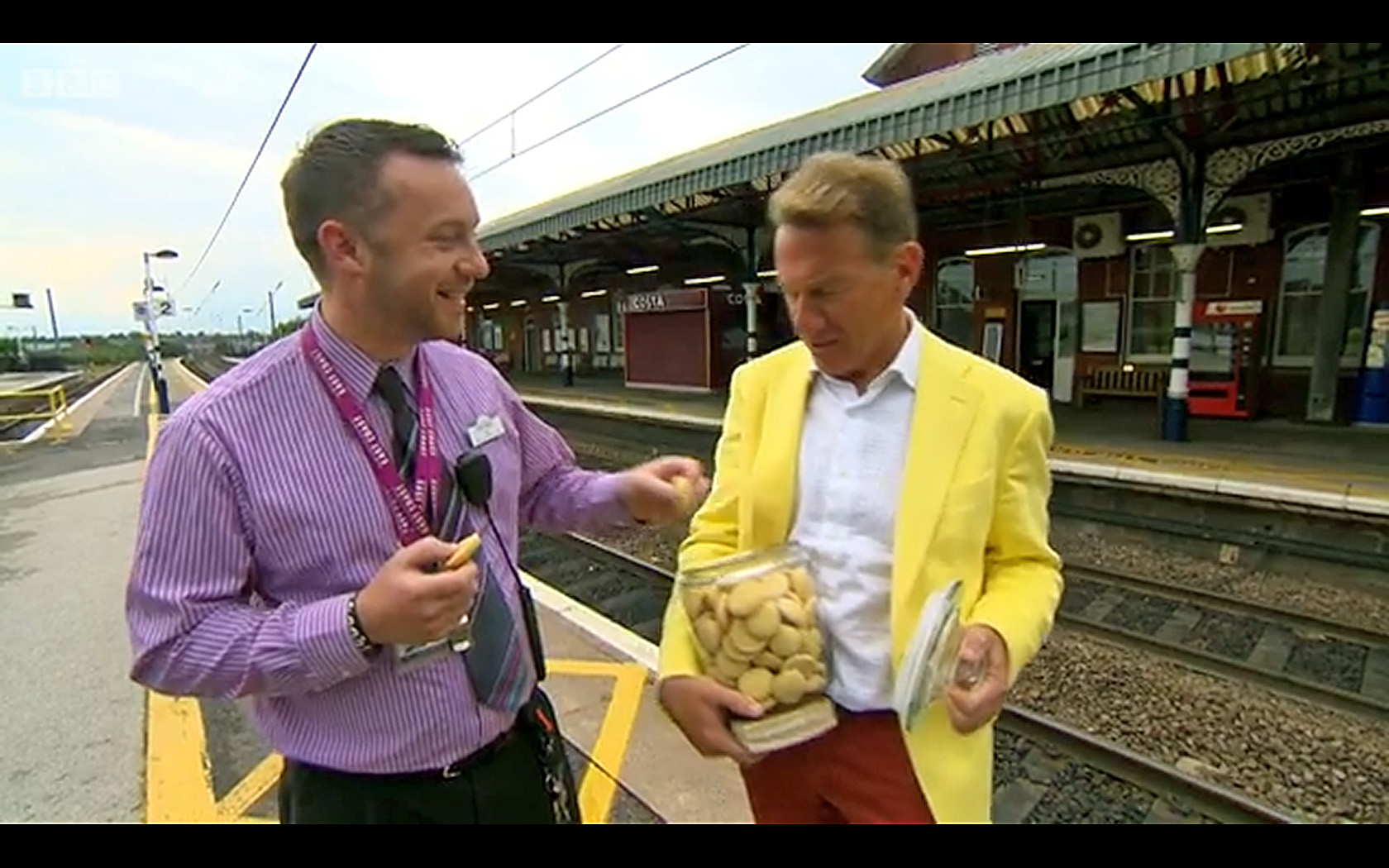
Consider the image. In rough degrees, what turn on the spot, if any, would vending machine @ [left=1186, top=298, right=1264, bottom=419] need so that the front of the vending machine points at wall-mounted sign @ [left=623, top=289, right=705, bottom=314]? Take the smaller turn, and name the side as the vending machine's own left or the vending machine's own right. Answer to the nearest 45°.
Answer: approximately 45° to the vending machine's own right

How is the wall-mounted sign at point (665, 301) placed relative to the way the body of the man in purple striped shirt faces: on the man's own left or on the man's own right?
on the man's own left

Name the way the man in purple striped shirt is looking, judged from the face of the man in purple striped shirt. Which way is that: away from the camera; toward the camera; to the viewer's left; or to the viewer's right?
to the viewer's right

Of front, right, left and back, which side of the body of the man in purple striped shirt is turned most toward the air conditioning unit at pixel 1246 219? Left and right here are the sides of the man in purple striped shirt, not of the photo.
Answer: left

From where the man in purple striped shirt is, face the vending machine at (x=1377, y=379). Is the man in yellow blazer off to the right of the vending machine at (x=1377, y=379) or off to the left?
right

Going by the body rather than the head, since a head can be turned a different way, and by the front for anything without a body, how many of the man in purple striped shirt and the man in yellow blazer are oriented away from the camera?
0

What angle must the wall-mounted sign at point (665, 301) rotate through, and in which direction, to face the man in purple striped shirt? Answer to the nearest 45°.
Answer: approximately 45° to its left

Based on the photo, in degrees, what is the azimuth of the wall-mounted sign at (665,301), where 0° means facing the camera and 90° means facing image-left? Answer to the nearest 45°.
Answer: approximately 45°

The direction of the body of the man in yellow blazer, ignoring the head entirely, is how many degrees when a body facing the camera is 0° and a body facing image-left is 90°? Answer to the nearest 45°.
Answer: approximately 45°

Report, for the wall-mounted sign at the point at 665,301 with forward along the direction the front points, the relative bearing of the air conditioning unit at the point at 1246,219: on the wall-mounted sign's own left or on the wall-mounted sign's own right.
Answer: on the wall-mounted sign's own left

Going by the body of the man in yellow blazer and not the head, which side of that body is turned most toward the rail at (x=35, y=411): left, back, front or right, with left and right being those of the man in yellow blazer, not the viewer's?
right
